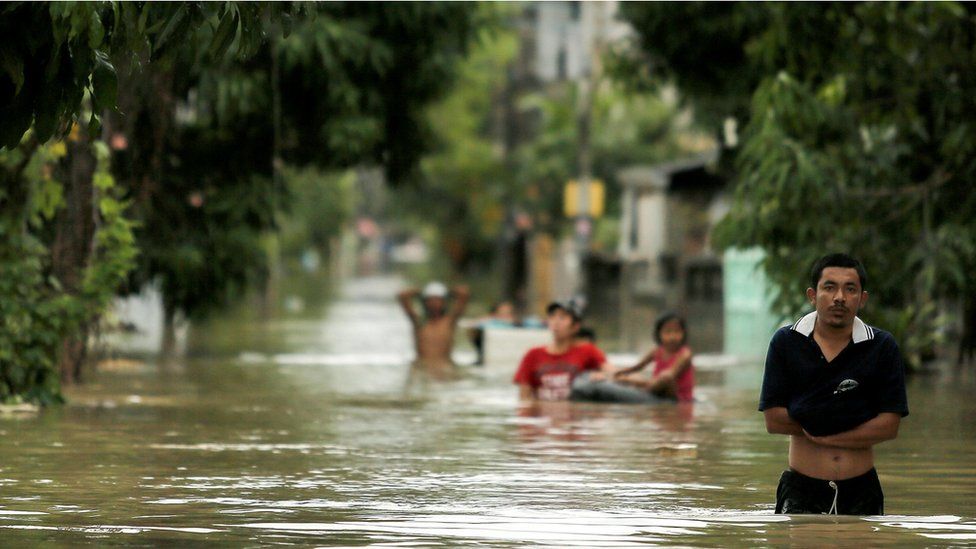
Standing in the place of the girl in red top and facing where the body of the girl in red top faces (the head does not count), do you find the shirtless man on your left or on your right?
on your right

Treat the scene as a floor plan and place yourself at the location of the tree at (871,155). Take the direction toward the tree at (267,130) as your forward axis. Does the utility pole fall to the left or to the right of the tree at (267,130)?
right

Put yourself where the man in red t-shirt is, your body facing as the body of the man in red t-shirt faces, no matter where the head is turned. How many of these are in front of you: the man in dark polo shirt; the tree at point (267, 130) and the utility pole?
1

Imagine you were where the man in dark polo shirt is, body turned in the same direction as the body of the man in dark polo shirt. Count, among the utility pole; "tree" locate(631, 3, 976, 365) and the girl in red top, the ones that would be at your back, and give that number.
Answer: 3

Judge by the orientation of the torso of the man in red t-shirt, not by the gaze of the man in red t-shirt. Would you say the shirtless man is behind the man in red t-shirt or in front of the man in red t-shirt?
behind

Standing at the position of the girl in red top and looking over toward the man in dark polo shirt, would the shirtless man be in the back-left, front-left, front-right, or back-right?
back-right

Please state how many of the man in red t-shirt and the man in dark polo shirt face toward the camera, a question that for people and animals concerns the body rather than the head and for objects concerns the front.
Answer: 2

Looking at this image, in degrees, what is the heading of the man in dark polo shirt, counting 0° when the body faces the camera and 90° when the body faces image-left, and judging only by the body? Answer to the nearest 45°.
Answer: approximately 0°
